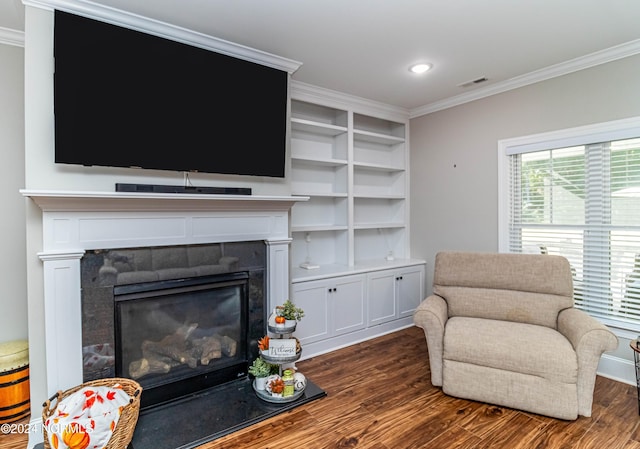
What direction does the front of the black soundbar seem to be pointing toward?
toward the camera

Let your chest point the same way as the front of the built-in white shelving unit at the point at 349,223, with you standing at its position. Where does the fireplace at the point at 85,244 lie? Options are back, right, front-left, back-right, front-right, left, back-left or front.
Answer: right

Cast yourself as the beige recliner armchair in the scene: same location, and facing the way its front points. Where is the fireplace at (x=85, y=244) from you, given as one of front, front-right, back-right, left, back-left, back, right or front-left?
front-right

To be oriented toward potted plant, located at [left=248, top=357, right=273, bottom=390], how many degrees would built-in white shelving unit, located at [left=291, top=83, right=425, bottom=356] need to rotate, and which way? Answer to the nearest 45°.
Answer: approximately 90° to its right

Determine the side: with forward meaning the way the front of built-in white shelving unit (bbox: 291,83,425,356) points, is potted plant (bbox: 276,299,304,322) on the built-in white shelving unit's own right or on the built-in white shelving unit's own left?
on the built-in white shelving unit's own right

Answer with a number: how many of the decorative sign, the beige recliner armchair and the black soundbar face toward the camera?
3

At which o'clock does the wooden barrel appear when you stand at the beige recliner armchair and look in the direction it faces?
The wooden barrel is roughly at 2 o'clock from the beige recliner armchair.

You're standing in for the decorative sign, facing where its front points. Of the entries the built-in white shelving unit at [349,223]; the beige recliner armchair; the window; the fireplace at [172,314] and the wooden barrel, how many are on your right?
2

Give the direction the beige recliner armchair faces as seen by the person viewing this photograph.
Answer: facing the viewer

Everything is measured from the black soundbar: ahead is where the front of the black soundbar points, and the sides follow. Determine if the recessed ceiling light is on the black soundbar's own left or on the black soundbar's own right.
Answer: on the black soundbar's own left
